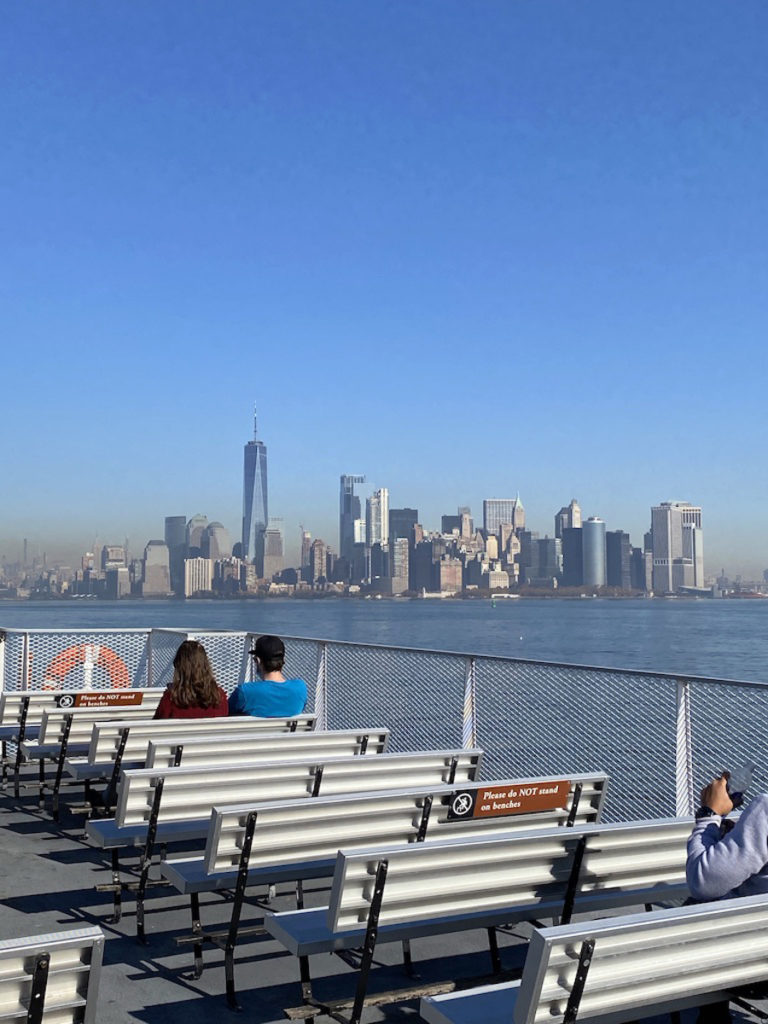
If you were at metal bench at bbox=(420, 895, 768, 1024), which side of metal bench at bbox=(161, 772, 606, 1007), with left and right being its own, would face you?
back

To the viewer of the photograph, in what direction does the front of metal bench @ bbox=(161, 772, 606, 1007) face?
facing away from the viewer and to the left of the viewer

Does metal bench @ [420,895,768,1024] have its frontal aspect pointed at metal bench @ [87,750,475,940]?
yes

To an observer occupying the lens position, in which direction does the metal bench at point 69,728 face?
facing away from the viewer and to the left of the viewer

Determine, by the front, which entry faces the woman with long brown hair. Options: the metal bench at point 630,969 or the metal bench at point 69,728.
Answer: the metal bench at point 630,969

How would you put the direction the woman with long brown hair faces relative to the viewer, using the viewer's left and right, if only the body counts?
facing away from the viewer

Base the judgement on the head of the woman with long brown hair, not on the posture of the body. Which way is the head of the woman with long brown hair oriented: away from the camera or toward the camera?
away from the camera

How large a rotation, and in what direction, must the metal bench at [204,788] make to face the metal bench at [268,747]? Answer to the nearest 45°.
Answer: approximately 45° to its right

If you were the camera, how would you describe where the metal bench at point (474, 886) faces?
facing away from the viewer and to the left of the viewer
